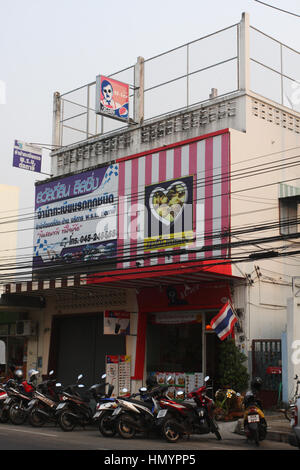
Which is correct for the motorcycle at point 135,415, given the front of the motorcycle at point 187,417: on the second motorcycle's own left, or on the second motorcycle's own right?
on the second motorcycle's own left

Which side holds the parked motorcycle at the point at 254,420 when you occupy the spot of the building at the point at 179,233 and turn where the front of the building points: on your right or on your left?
on your left

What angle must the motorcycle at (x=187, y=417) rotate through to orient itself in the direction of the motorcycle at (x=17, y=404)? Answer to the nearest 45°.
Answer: approximately 90° to its left

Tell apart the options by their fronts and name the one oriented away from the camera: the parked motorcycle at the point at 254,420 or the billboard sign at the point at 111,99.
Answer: the parked motorcycle

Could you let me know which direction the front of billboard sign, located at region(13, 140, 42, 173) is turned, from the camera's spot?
facing the viewer and to the right of the viewer

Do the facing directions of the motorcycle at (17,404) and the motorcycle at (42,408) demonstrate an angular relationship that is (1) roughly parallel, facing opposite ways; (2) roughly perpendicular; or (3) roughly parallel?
roughly parallel

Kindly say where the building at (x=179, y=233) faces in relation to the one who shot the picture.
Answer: facing the viewer and to the left of the viewer

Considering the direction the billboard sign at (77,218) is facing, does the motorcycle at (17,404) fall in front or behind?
in front

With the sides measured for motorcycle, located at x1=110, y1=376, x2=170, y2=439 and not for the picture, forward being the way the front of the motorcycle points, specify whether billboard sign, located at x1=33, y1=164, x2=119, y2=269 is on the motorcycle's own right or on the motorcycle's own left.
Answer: on the motorcycle's own left

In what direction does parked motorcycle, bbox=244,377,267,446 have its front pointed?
away from the camera

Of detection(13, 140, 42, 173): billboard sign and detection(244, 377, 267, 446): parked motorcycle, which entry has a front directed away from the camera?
the parked motorcycle
